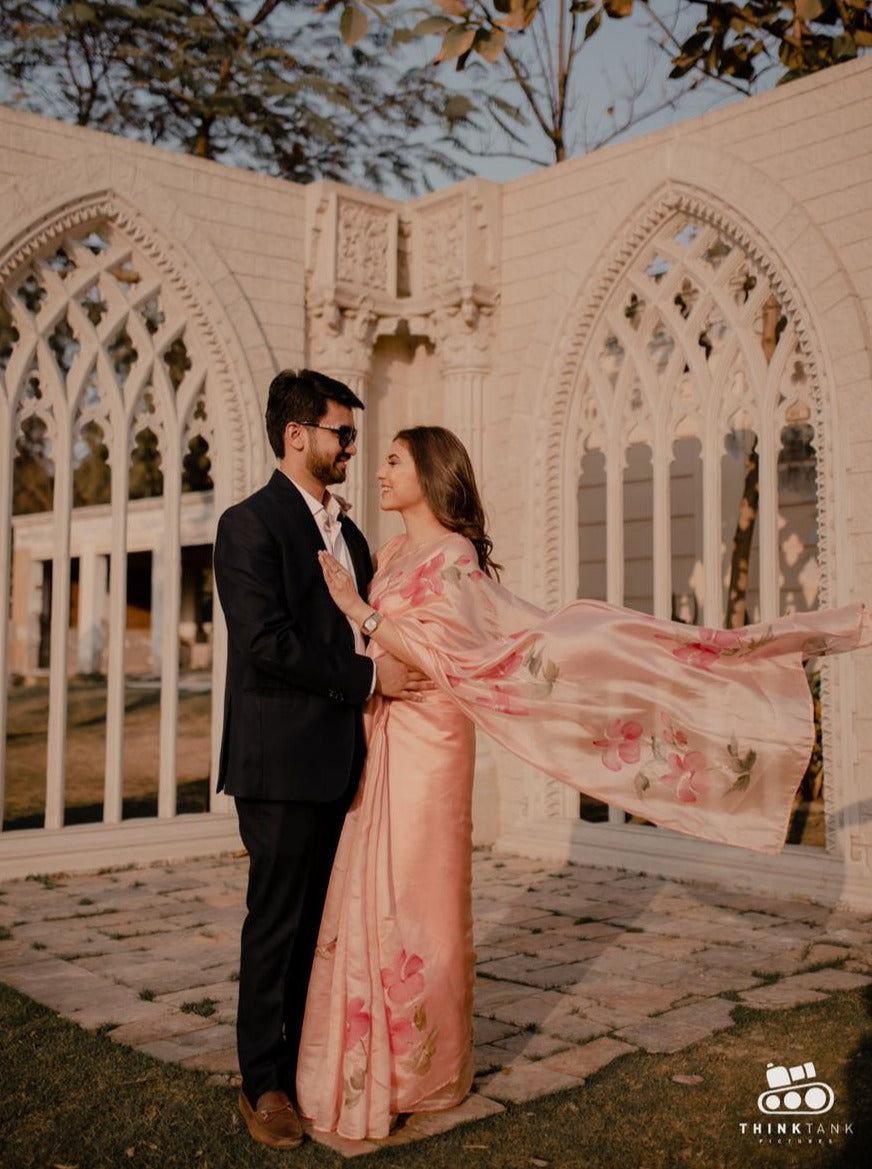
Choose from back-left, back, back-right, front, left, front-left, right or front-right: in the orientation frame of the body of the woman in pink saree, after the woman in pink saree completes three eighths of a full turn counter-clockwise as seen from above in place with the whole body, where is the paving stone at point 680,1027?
left

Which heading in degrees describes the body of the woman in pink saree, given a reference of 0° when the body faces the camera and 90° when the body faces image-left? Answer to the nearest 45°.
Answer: approximately 90°

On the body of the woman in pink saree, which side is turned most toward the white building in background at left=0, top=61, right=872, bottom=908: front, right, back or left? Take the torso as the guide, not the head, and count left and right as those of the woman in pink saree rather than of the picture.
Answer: right

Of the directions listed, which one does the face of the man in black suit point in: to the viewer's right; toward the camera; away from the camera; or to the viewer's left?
to the viewer's right

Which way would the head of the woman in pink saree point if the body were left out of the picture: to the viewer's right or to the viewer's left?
to the viewer's left

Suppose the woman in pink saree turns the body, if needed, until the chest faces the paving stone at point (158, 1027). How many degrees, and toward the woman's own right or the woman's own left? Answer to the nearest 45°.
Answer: approximately 45° to the woman's own right
